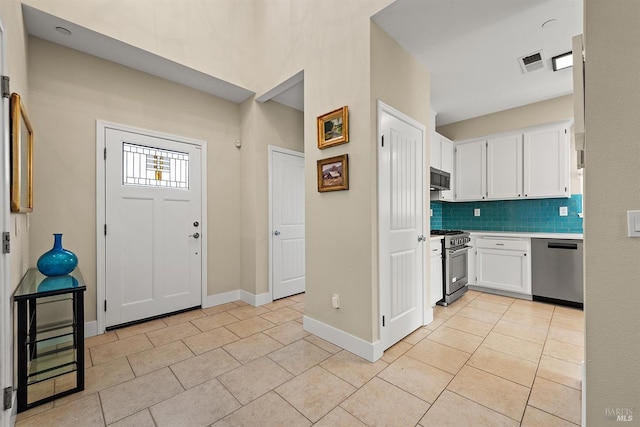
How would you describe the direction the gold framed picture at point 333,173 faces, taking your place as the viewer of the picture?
facing the viewer and to the left of the viewer

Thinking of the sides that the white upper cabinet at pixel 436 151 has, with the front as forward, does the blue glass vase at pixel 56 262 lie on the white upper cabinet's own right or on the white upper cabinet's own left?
on the white upper cabinet's own right

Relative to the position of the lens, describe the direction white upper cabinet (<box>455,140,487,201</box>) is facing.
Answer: facing the viewer

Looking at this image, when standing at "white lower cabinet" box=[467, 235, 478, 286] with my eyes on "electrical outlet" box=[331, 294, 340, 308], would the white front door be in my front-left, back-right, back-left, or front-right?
front-right

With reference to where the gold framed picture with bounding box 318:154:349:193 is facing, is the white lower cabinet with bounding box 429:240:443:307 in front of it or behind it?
behind

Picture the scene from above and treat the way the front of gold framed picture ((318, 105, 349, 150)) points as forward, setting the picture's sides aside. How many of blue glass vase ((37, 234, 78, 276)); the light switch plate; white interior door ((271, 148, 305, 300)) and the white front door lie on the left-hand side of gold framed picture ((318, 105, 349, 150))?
1

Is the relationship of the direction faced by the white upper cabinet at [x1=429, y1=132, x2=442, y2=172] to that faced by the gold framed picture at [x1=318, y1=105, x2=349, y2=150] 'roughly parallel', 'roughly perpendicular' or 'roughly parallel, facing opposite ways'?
roughly perpendicular
